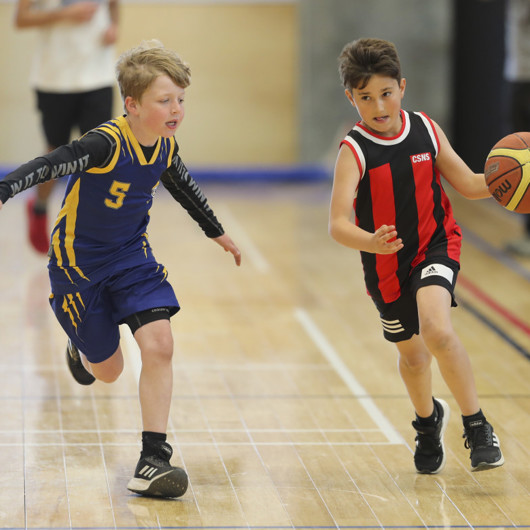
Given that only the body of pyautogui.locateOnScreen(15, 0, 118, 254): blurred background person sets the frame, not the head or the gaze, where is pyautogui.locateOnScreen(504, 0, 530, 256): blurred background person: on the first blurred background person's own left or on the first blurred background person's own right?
on the first blurred background person's own left

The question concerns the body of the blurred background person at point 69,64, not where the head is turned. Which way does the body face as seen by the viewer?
toward the camera
